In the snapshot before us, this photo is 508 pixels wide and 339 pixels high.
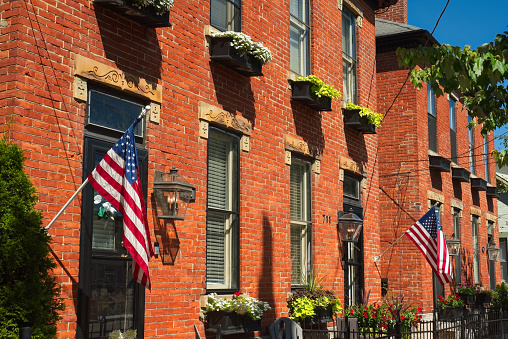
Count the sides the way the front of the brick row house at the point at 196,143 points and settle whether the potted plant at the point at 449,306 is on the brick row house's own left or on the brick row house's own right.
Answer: on the brick row house's own left

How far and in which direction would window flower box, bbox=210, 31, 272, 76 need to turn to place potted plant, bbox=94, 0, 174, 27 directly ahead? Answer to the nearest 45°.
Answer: approximately 90° to its right

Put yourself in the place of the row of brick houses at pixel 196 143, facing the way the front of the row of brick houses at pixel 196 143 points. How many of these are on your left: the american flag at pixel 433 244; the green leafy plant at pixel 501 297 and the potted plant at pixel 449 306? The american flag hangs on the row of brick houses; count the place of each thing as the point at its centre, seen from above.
3
